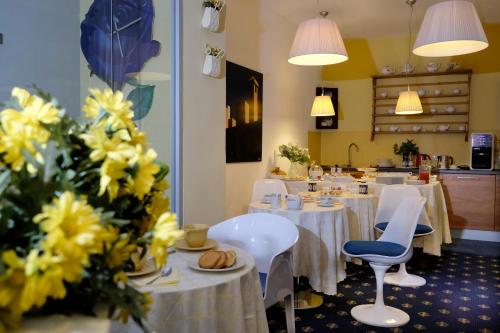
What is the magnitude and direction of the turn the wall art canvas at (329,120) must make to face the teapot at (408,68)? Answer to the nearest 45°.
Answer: approximately 90° to its left

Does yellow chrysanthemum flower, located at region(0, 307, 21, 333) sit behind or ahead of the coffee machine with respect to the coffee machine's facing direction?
ahead

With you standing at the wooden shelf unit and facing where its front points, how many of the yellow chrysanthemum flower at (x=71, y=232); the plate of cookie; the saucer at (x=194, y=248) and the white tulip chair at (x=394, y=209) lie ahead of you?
4

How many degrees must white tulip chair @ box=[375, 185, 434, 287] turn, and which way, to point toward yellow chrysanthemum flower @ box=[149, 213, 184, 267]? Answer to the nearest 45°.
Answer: approximately 45° to its right

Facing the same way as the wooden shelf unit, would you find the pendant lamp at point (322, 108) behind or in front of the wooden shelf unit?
in front

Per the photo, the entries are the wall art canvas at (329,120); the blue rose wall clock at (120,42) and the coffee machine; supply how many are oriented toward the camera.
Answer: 3

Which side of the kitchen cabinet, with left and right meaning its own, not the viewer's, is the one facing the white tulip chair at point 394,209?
front

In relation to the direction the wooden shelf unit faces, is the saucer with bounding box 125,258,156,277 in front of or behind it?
in front
